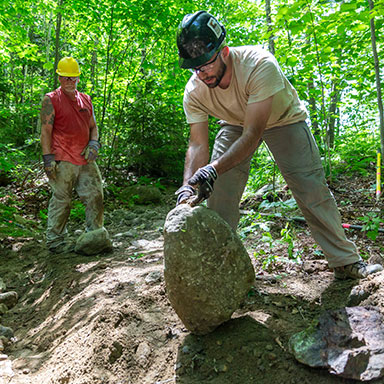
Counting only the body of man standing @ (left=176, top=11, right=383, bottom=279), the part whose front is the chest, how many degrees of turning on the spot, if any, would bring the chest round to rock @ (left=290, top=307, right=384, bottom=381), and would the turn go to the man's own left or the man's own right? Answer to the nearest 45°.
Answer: approximately 90° to the man's own left

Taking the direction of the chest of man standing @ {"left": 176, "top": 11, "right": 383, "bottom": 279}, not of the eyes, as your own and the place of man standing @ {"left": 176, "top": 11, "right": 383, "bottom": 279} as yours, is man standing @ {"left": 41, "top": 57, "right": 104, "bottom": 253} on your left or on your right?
on your right

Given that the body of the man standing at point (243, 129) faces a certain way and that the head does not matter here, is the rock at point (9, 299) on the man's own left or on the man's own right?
on the man's own right

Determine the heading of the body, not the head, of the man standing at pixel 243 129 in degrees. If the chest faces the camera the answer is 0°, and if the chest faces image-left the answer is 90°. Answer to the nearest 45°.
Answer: approximately 45°

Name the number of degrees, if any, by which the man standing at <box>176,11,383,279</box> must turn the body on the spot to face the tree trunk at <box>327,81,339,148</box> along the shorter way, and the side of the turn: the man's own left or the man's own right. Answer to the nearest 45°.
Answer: approximately 135° to the man's own right

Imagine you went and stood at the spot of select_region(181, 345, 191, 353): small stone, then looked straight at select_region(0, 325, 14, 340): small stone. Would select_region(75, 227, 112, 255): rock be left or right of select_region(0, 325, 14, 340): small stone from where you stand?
right

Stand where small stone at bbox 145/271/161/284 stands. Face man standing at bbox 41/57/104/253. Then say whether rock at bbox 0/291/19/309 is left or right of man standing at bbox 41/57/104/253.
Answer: left
